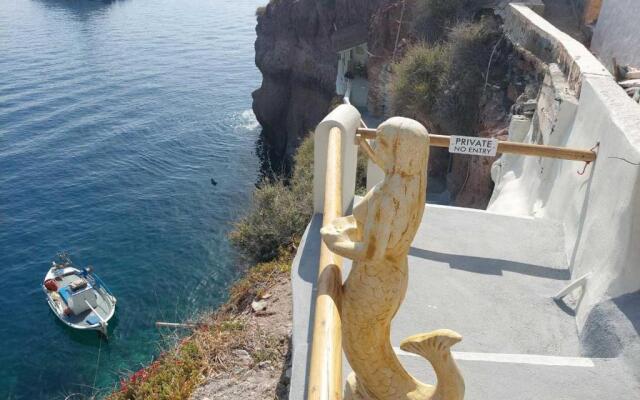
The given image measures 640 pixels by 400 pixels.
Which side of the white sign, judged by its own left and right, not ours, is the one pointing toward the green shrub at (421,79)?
back

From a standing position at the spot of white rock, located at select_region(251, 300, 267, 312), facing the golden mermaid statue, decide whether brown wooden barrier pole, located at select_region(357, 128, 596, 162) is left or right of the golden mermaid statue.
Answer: left

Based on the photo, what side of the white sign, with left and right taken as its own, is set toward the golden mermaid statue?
front

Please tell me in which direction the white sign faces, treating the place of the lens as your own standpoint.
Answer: facing the viewer

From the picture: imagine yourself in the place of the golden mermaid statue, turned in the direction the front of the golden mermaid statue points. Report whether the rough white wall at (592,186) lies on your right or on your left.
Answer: on your right

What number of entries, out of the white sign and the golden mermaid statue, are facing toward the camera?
1

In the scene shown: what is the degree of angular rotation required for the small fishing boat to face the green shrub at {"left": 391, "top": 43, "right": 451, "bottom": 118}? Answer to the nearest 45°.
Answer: approximately 90° to its right

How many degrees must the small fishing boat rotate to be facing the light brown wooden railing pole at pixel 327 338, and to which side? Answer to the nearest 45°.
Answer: approximately 45° to its right

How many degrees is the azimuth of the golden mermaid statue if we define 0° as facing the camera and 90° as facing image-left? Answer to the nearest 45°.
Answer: approximately 135°

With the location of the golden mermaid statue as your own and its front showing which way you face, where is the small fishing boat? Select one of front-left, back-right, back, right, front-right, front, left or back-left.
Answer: front

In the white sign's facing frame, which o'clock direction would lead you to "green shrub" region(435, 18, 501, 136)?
The green shrub is roughly at 6 o'clock from the white sign.
